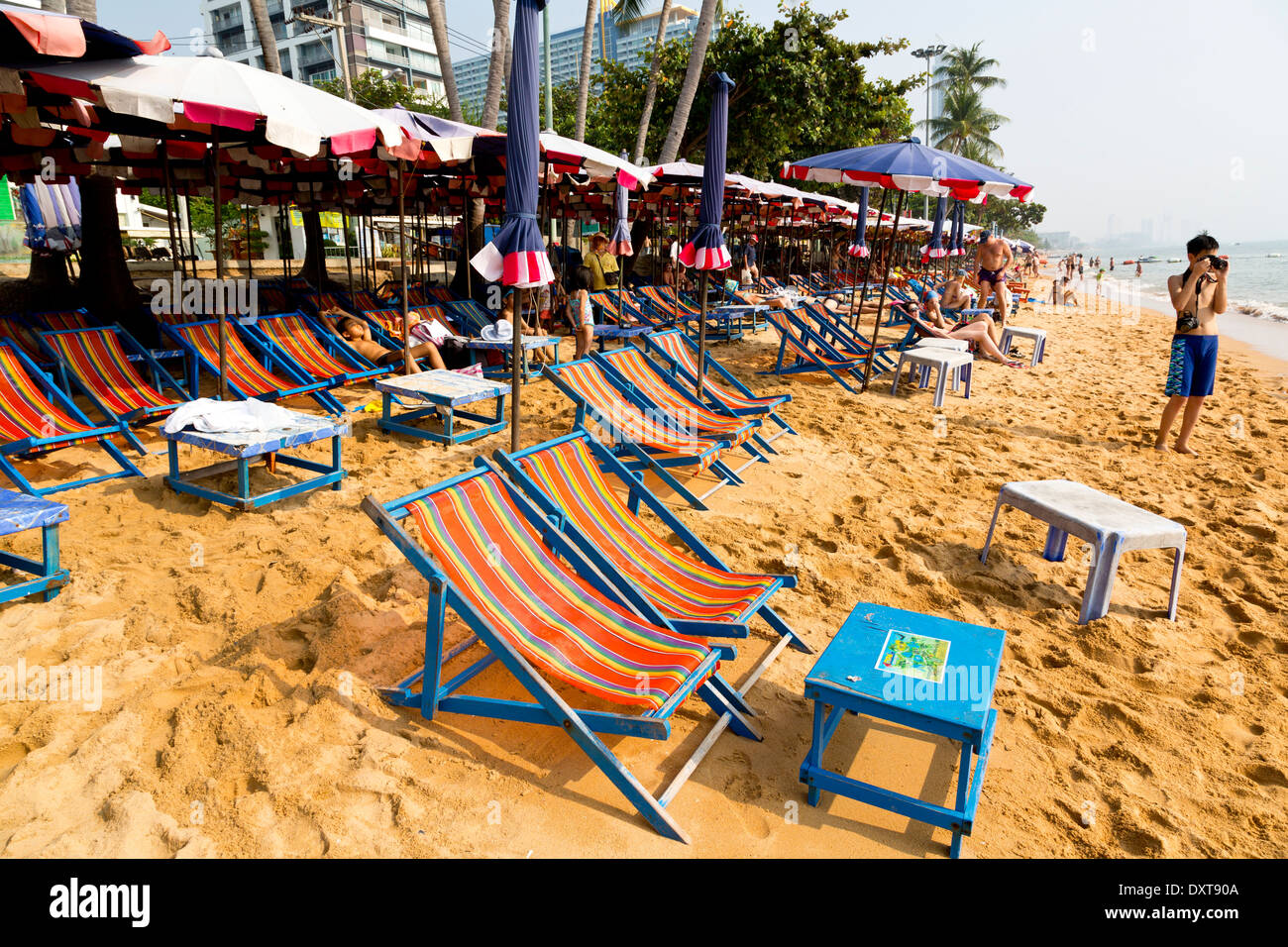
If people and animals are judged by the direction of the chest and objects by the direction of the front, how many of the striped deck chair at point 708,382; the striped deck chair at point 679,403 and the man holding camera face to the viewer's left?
0

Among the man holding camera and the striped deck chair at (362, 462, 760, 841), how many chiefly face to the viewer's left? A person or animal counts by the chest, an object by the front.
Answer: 0

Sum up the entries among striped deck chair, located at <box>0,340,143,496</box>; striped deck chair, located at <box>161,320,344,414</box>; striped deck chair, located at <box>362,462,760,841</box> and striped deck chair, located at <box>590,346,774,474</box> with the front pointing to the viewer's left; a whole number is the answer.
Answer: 0

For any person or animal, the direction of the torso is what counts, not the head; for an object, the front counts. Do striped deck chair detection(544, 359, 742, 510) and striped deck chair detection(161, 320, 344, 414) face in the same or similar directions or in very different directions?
same or similar directions

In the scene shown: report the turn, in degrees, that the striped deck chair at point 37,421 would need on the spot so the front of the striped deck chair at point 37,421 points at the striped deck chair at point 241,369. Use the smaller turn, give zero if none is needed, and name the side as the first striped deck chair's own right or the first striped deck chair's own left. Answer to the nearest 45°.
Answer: approximately 90° to the first striped deck chair's own left

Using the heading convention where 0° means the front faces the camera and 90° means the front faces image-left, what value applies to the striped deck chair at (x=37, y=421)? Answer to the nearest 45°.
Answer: approximately 315°

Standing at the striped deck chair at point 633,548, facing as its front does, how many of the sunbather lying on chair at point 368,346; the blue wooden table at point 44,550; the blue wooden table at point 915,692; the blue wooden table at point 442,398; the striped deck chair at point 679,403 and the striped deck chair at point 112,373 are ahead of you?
1

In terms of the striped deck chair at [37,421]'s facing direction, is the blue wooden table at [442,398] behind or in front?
in front

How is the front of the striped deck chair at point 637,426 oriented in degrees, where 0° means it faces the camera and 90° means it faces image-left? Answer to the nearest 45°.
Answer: approximately 315°

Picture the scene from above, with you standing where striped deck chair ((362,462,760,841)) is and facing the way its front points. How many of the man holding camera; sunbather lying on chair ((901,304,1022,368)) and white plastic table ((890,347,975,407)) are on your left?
3

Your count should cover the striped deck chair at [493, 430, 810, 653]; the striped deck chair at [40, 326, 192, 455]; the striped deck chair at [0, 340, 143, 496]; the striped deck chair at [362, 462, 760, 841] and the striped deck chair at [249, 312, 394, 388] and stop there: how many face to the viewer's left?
0

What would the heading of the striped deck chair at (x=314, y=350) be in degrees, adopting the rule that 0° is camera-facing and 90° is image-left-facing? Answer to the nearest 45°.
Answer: approximately 315°

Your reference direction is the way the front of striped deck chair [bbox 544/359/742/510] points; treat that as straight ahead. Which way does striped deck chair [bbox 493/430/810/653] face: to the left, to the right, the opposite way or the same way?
the same way

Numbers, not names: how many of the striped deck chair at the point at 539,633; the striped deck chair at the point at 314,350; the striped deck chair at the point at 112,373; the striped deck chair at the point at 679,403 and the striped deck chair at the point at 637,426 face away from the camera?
0

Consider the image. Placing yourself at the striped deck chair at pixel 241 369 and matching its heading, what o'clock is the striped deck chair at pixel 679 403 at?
the striped deck chair at pixel 679 403 is roughly at 12 o'clock from the striped deck chair at pixel 241 369.

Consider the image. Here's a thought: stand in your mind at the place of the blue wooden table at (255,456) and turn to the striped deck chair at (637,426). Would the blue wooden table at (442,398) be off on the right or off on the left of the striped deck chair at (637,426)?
left

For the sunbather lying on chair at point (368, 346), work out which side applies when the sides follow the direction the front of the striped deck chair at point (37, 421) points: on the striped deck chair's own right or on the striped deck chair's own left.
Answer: on the striped deck chair's own left

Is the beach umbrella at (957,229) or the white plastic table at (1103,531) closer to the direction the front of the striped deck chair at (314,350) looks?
the white plastic table

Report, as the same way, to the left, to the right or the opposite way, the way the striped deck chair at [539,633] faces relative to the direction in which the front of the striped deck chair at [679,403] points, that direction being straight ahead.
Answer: the same way

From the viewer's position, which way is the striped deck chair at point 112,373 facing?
facing the viewer and to the right of the viewer

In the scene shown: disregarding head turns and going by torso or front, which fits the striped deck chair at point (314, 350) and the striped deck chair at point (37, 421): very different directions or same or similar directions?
same or similar directions
